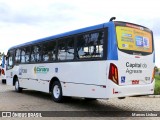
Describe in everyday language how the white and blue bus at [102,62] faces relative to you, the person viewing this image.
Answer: facing away from the viewer and to the left of the viewer
